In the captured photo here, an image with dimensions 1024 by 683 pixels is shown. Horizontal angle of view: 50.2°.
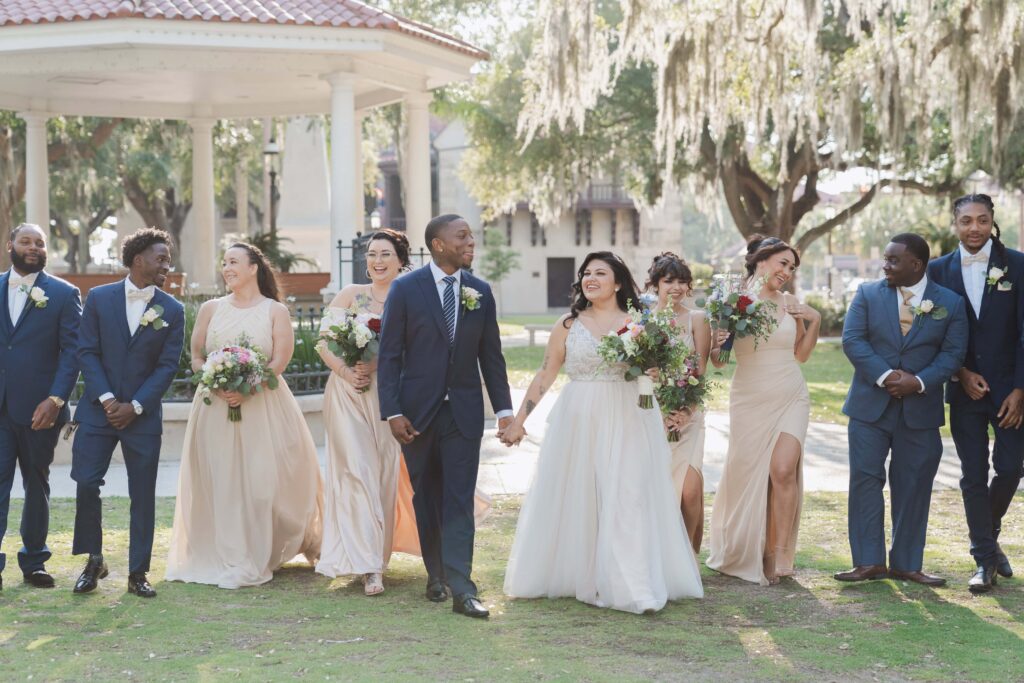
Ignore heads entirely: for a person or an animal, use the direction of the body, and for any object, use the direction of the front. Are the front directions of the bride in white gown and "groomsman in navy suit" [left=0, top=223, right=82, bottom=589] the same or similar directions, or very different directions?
same or similar directions

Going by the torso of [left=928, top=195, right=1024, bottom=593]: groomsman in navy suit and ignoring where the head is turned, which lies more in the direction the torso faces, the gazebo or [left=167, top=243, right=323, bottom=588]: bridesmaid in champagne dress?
the bridesmaid in champagne dress

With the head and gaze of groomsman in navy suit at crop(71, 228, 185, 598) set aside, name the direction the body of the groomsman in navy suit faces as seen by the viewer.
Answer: toward the camera

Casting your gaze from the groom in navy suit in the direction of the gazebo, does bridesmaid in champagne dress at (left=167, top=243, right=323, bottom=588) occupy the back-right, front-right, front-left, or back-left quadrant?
front-left

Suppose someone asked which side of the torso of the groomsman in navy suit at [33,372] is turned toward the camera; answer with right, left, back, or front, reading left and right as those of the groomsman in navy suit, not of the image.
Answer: front

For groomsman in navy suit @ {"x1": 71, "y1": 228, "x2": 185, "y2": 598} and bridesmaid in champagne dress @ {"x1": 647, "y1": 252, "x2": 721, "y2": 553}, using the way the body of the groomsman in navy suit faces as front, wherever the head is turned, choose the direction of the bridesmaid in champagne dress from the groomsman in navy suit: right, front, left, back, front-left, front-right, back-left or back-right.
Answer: left

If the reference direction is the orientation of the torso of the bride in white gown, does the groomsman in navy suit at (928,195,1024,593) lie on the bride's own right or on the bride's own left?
on the bride's own left

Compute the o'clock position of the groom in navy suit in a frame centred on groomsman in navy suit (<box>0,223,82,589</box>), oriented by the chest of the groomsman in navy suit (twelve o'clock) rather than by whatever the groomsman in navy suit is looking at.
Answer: The groom in navy suit is roughly at 10 o'clock from the groomsman in navy suit.

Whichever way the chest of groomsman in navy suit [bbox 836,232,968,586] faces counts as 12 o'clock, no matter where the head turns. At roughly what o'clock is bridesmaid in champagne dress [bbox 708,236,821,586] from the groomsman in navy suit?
The bridesmaid in champagne dress is roughly at 3 o'clock from the groomsman in navy suit.

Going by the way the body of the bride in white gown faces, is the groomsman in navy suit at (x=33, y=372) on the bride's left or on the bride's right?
on the bride's right

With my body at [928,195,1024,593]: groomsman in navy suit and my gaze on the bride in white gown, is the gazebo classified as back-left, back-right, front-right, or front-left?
front-right

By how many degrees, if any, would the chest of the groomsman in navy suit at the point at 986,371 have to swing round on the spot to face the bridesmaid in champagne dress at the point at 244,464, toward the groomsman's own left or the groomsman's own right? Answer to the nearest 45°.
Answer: approximately 90° to the groomsman's own right

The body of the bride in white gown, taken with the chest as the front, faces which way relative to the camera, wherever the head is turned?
toward the camera

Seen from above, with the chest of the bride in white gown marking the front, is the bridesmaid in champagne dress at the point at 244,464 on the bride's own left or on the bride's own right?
on the bride's own right

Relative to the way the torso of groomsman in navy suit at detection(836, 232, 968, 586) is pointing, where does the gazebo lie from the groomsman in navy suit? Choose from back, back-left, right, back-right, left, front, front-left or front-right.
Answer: back-right

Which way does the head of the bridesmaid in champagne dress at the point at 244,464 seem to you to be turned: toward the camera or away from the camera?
toward the camera
